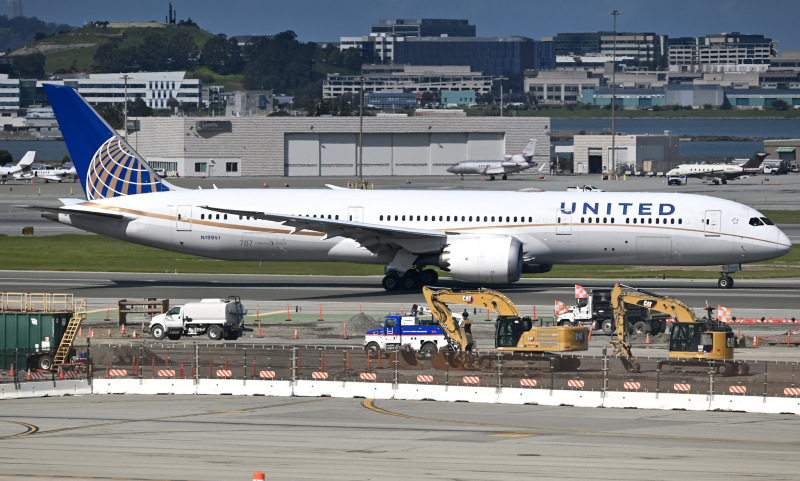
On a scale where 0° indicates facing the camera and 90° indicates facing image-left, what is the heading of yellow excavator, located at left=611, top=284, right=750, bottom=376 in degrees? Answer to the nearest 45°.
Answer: approximately 90°

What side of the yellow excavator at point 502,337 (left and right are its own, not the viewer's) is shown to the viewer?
left

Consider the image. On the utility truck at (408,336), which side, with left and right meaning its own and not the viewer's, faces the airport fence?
left

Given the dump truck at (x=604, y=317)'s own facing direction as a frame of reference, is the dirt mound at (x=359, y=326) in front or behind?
in front

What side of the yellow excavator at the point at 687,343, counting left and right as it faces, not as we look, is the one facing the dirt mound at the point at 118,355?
front

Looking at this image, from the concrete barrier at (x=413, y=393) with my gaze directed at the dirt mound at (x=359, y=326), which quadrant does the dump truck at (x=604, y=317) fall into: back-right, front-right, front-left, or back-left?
front-right

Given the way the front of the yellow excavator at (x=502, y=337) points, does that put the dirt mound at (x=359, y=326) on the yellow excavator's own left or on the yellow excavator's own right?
on the yellow excavator's own right

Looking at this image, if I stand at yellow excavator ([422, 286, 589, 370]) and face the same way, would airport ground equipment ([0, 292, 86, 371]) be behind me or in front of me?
in front

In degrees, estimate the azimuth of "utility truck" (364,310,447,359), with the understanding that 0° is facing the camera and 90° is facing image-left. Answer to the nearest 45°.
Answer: approximately 90°

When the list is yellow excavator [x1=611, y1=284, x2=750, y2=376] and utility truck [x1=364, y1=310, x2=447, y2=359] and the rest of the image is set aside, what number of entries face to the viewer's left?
2

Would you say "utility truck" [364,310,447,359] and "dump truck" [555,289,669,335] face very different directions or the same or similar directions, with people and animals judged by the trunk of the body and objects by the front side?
same or similar directions

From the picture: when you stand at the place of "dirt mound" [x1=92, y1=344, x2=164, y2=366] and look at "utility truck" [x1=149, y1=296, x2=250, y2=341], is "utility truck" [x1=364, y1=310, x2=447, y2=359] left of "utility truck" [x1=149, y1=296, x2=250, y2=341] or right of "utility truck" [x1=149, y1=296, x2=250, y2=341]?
right

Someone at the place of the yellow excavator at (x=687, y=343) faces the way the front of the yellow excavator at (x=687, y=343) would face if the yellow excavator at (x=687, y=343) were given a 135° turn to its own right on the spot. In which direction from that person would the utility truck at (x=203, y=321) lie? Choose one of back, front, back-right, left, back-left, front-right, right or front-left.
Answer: back-left

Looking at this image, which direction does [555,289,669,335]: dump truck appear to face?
to the viewer's left

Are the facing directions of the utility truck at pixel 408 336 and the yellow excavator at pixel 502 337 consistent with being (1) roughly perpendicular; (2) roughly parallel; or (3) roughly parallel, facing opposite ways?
roughly parallel
